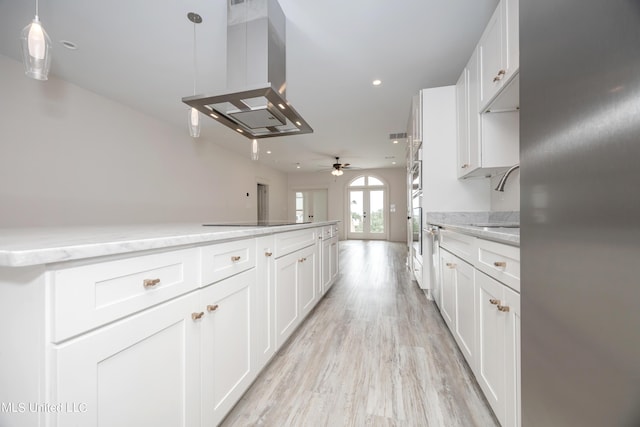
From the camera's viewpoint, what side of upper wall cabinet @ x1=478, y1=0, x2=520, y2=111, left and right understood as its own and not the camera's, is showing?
left

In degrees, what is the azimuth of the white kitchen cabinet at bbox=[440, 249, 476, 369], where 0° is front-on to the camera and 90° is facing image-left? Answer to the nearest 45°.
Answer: approximately 90°

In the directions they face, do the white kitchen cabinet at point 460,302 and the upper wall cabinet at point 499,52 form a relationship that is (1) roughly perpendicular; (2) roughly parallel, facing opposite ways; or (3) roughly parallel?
roughly parallel

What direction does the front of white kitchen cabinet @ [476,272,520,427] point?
to the viewer's left

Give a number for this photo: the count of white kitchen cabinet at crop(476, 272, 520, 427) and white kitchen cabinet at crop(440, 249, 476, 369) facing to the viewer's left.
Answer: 2

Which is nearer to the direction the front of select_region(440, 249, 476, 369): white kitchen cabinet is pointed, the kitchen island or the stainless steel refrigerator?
the kitchen island

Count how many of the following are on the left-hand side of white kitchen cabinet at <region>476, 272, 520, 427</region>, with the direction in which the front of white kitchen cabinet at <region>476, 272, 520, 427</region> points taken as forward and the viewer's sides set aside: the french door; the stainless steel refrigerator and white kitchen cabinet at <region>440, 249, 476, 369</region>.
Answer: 1

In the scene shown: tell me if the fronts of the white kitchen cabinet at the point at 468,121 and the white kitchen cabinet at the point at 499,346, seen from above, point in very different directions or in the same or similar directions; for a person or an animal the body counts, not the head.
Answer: same or similar directions

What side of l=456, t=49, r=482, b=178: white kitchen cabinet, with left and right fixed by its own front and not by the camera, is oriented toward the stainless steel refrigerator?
left

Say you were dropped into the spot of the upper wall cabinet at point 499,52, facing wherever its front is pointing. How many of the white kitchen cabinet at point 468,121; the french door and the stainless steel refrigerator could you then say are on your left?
1

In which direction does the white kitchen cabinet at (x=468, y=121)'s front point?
to the viewer's left
